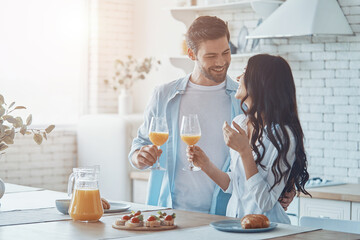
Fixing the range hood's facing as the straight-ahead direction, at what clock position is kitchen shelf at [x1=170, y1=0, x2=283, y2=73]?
The kitchen shelf is roughly at 3 o'clock from the range hood.

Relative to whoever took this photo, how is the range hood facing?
facing the viewer and to the left of the viewer

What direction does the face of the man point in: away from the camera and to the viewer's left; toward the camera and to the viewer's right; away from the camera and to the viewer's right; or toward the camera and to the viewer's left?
toward the camera and to the viewer's right

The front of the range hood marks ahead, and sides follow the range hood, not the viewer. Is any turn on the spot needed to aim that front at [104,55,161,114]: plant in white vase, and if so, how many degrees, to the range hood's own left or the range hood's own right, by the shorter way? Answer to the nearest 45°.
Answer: approximately 90° to the range hood's own right

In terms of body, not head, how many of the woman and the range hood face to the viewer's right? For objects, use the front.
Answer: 0

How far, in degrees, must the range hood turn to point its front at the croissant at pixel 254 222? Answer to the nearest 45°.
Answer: approximately 45° to its left

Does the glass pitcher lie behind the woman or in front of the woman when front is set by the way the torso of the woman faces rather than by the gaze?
in front

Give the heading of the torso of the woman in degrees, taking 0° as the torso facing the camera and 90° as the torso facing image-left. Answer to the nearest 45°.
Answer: approximately 90°
